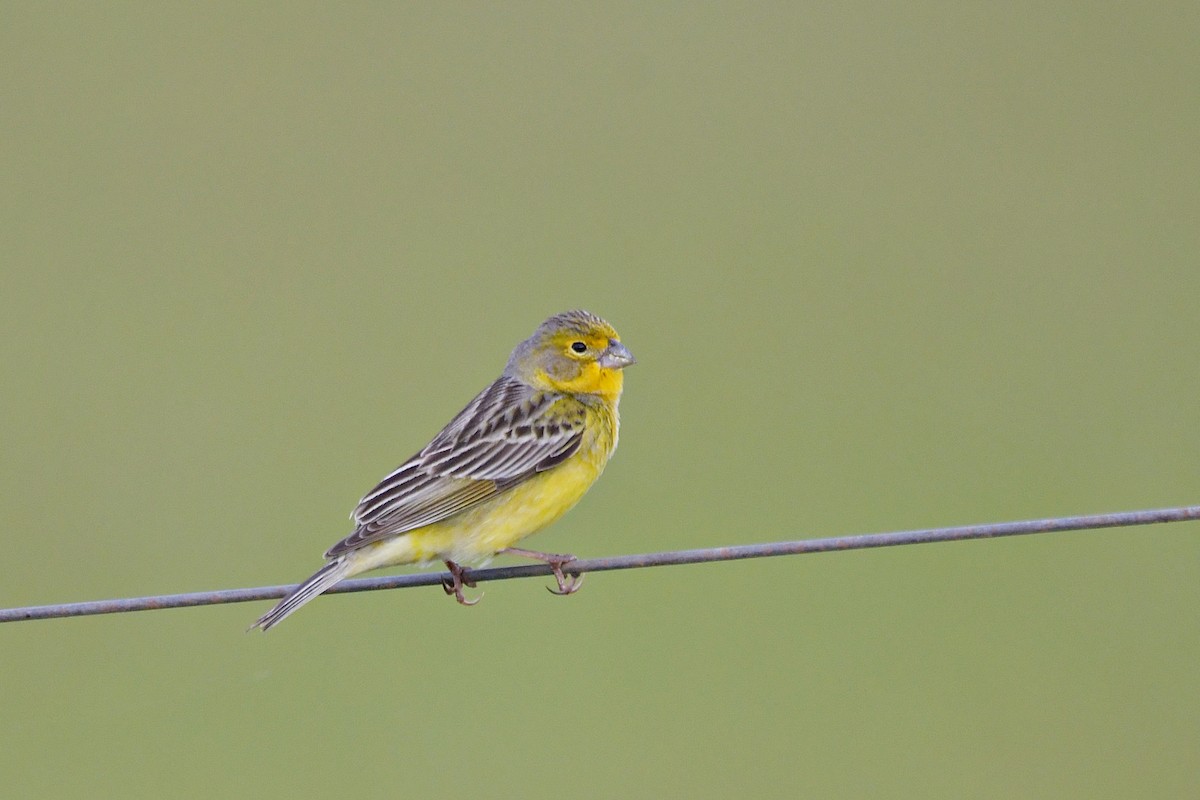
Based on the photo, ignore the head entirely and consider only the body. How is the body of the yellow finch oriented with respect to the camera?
to the viewer's right
